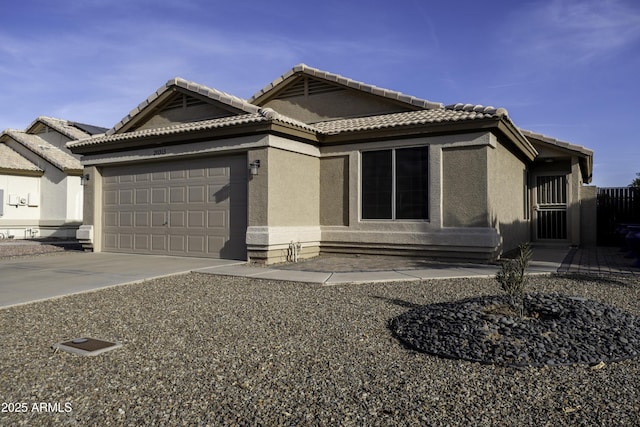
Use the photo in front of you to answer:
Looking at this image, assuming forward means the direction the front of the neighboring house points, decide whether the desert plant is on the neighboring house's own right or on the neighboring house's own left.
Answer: on the neighboring house's own left

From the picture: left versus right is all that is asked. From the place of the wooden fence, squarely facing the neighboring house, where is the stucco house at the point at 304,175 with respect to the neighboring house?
left

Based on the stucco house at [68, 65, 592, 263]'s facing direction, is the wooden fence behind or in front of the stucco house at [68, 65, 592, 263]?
behind

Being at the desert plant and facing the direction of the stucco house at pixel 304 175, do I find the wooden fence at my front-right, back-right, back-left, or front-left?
front-right

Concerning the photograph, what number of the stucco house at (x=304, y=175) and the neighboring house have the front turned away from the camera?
0

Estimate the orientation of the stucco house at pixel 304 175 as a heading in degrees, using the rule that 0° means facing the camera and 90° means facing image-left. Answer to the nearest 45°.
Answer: approximately 45°

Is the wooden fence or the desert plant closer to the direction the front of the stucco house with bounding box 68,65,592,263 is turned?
the desert plant

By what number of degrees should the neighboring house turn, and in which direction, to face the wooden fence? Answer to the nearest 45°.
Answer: approximately 90° to its left

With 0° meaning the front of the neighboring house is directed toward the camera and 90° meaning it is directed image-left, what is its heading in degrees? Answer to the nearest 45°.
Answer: approximately 45°

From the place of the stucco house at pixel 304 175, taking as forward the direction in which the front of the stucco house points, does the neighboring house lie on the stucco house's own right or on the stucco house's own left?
on the stucco house's own right

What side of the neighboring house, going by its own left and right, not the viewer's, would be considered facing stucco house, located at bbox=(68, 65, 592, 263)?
left

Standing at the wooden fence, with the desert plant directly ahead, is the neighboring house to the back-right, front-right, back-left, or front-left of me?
front-right

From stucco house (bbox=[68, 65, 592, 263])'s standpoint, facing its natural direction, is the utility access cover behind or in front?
in front

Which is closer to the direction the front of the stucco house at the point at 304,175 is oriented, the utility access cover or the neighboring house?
the utility access cover
